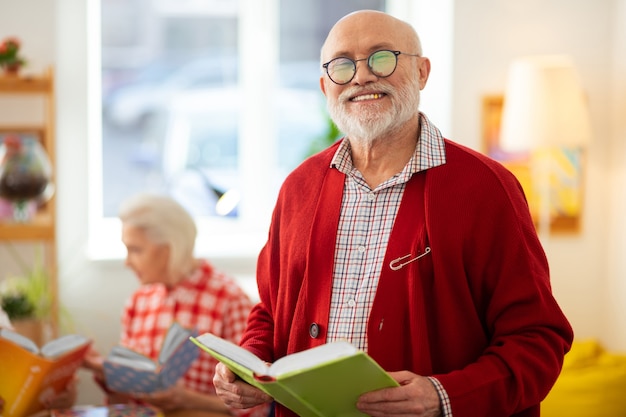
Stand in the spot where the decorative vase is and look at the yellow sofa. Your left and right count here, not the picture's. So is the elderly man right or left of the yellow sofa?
right

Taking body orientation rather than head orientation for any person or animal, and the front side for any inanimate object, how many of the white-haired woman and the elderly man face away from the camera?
0

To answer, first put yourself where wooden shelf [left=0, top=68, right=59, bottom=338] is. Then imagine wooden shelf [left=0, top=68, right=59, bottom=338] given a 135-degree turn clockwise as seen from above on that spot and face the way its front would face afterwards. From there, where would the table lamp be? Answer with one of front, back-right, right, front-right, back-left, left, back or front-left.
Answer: back-right

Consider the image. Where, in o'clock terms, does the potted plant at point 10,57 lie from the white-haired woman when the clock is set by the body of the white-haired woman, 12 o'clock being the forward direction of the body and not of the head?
The potted plant is roughly at 3 o'clock from the white-haired woman.

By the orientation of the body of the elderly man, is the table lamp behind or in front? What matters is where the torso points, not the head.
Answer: behind

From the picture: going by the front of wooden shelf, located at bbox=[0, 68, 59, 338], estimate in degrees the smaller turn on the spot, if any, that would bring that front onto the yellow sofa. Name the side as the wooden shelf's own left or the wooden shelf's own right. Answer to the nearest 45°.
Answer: approximately 90° to the wooden shelf's own left

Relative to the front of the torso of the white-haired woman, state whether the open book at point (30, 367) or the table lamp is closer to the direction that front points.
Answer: the open book

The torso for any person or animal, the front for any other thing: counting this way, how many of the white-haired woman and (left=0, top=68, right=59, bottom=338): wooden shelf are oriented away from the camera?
0

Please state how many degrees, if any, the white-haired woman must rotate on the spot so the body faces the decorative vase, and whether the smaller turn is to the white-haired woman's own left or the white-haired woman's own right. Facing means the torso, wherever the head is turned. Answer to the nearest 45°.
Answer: approximately 90° to the white-haired woman's own right

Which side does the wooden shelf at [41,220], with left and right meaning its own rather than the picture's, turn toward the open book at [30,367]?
front

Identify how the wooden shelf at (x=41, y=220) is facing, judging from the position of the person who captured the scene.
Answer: facing the viewer

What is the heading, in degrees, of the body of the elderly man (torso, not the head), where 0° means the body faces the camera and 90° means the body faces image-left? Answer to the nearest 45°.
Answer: approximately 45°

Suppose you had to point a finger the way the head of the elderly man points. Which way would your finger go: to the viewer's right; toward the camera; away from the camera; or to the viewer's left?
toward the camera

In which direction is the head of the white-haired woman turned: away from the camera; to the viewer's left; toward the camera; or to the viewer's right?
to the viewer's left
